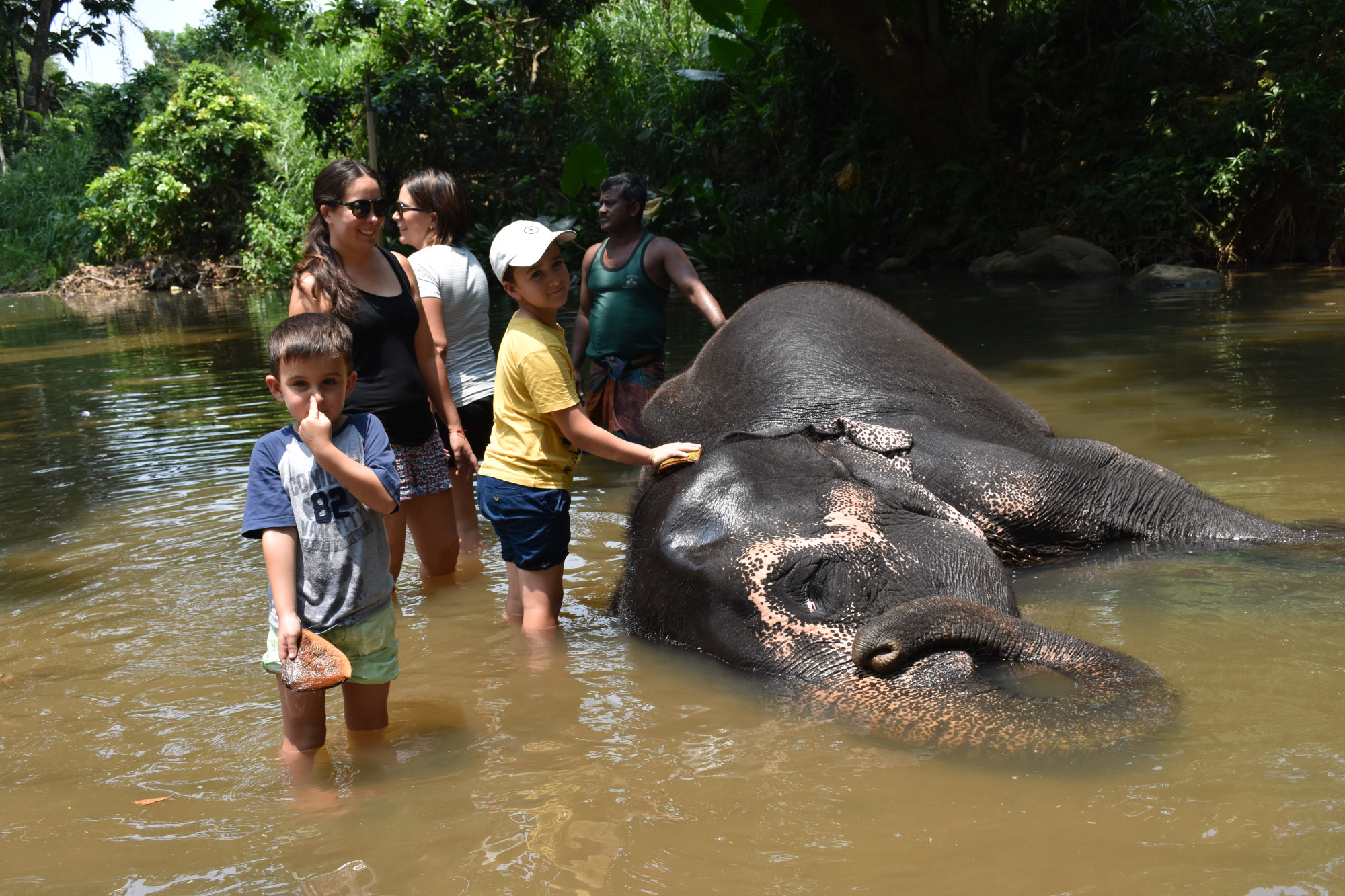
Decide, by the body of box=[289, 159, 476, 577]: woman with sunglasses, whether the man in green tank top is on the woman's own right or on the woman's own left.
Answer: on the woman's own left

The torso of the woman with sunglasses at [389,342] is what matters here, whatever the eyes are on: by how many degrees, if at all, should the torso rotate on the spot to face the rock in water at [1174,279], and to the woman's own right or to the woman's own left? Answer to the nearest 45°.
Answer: approximately 90° to the woman's own left

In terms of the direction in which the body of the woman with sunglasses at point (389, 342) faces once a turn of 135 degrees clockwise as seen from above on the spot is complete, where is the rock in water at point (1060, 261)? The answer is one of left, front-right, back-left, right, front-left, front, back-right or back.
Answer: back-right

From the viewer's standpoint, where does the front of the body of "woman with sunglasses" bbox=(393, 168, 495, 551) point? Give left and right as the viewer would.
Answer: facing away from the viewer and to the left of the viewer

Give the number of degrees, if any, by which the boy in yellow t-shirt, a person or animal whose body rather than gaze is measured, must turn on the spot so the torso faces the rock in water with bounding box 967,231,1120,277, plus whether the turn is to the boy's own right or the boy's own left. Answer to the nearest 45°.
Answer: approximately 45° to the boy's own left

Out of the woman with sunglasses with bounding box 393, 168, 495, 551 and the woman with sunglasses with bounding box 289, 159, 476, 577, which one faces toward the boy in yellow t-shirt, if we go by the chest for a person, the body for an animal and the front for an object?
the woman with sunglasses with bounding box 289, 159, 476, 577

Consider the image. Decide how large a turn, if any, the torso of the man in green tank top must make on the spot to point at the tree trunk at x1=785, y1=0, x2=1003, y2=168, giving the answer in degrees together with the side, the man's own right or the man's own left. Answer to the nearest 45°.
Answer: approximately 135° to the man's own right

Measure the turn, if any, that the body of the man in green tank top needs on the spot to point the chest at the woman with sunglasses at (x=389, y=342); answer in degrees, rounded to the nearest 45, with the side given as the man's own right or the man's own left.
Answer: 0° — they already face them

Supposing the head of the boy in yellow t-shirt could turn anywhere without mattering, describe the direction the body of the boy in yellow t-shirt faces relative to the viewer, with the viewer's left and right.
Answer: facing to the right of the viewer

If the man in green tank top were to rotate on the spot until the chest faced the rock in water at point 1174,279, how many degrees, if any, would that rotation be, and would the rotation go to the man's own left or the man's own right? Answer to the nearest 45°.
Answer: approximately 180°

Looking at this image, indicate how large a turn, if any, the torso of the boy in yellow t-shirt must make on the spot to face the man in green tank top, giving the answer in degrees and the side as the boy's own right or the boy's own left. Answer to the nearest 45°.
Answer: approximately 90° to the boy's own left

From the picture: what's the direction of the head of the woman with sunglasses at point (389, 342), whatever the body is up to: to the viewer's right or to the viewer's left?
to the viewer's right
